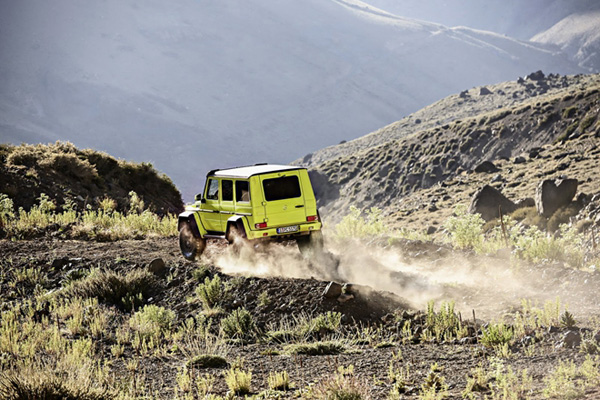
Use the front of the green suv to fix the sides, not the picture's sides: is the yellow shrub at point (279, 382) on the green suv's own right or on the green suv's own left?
on the green suv's own left

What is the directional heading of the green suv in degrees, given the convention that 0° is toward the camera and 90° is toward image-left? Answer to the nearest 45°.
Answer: approximately 135°

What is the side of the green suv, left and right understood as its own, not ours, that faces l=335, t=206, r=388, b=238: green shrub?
right

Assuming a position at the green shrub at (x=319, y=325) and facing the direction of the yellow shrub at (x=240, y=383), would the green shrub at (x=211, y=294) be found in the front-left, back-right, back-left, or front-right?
back-right

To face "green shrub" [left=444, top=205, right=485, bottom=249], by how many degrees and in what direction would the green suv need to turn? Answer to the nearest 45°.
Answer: approximately 90° to its right

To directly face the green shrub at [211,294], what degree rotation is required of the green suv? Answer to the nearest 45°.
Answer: approximately 90° to its left

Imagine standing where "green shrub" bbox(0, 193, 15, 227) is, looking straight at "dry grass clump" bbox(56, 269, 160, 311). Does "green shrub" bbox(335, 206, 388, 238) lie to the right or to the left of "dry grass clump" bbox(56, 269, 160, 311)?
left

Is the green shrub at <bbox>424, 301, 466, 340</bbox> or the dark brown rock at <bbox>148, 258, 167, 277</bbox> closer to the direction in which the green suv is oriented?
the dark brown rock

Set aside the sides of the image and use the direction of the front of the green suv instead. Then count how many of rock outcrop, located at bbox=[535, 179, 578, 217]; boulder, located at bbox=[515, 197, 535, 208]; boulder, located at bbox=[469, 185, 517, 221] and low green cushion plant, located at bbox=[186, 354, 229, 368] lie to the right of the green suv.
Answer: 3

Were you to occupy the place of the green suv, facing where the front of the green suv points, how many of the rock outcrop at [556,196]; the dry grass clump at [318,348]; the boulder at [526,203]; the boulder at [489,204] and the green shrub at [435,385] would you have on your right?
3

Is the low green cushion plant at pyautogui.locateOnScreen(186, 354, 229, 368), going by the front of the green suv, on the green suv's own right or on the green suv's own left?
on the green suv's own left

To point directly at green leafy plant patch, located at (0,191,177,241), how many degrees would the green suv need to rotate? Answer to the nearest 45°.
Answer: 0° — it already faces it

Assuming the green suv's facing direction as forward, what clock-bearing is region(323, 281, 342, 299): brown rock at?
The brown rock is roughly at 7 o'clock from the green suv.

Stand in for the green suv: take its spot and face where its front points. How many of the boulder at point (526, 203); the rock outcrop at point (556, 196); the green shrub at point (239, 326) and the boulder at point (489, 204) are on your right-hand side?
3

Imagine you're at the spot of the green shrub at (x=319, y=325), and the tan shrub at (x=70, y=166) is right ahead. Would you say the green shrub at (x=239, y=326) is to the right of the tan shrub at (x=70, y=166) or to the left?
left

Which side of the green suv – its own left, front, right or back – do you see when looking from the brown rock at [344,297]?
back

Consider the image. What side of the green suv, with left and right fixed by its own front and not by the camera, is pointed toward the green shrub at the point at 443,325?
back
